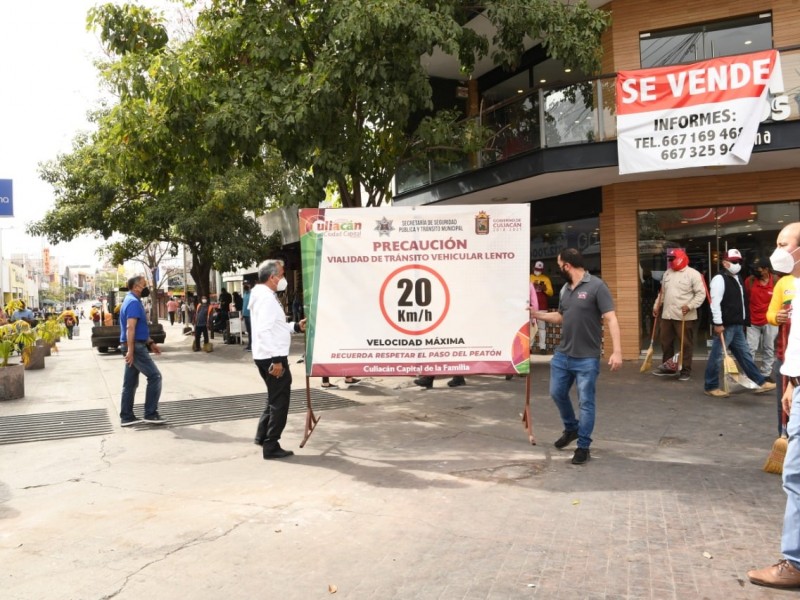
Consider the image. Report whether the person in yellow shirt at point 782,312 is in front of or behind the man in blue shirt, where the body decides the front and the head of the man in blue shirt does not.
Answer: in front

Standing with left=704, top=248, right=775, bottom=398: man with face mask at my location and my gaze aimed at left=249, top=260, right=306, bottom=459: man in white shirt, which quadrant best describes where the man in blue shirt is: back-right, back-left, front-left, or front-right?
front-right

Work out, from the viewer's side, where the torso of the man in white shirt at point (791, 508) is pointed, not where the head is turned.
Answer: to the viewer's left

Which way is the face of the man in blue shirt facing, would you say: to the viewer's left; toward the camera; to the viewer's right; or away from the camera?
to the viewer's right

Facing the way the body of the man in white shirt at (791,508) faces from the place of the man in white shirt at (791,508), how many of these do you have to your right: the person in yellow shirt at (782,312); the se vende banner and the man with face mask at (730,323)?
3

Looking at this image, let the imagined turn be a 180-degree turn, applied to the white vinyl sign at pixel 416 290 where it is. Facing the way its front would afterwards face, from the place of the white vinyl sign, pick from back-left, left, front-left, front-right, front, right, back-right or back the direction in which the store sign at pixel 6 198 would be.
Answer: front-left

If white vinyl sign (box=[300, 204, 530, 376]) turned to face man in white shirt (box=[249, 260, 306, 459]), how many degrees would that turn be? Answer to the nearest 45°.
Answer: approximately 90° to its right

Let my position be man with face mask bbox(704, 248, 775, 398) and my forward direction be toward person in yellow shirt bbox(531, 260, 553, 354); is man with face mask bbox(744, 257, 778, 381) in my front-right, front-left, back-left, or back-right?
front-right

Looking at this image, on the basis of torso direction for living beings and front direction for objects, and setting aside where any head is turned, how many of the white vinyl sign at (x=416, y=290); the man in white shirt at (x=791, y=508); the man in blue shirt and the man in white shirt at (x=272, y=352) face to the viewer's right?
2

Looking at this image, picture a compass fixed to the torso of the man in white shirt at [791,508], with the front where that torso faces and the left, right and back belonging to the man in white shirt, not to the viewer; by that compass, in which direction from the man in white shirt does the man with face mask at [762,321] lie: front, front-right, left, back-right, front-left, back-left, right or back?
right

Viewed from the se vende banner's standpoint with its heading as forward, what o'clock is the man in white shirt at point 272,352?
The man in white shirt is roughly at 1 o'clock from the se vende banner.

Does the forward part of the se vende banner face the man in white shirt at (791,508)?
yes

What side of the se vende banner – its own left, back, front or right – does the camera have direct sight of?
front

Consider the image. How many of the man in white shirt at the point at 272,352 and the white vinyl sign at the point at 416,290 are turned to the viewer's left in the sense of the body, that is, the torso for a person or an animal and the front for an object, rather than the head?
0

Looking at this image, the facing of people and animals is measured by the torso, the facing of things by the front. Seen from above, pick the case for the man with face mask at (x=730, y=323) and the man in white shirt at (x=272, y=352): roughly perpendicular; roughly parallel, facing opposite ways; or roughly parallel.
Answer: roughly perpendicular

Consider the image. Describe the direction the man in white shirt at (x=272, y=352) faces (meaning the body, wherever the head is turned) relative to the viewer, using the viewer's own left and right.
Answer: facing to the right of the viewer

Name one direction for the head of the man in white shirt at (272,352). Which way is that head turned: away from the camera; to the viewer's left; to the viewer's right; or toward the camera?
to the viewer's right

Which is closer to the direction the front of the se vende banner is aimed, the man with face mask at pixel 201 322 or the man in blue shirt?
the man in blue shirt

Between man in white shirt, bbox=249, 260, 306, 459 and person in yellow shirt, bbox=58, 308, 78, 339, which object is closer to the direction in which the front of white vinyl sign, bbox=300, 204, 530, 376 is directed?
the man in white shirt
